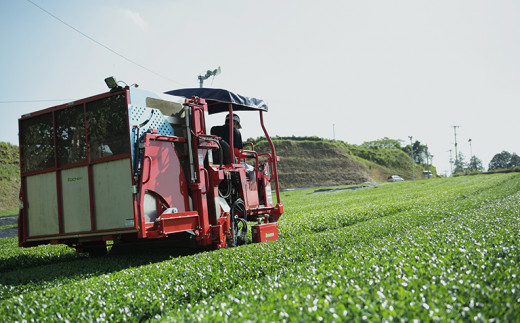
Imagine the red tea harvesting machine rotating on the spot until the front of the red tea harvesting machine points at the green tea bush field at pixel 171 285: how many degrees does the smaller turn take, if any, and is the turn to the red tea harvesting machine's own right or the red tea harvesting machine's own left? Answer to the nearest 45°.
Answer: approximately 135° to the red tea harvesting machine's own right

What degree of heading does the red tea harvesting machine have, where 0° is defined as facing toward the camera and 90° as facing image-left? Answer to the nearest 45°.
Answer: approximately 225°

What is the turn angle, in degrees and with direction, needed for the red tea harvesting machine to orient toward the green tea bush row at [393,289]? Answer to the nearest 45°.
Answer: approximately 90° to its right
